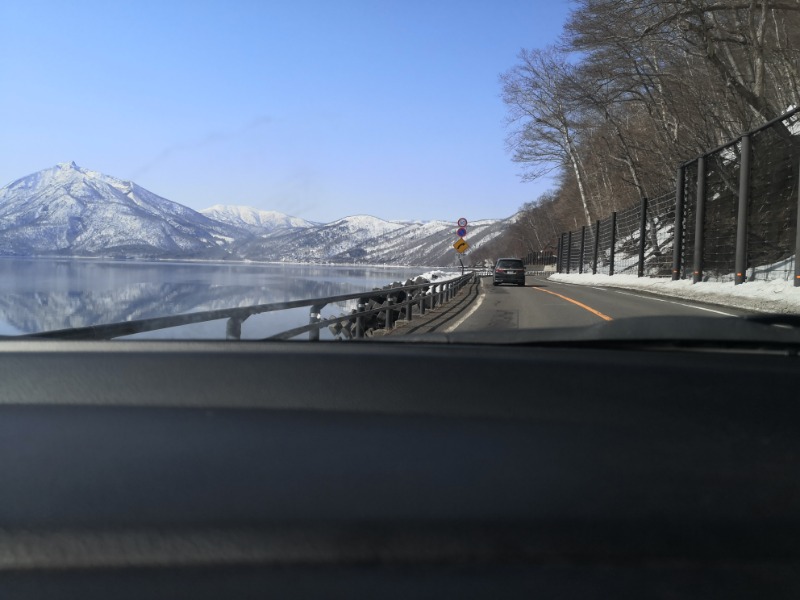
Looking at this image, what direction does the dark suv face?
away from the camera

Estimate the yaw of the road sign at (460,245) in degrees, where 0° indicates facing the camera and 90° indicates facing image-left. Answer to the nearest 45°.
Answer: approximately 0°

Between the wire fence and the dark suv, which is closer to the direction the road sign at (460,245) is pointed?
the wire fence

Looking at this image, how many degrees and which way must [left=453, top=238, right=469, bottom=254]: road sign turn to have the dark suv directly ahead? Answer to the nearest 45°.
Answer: approximately 135° to its left
